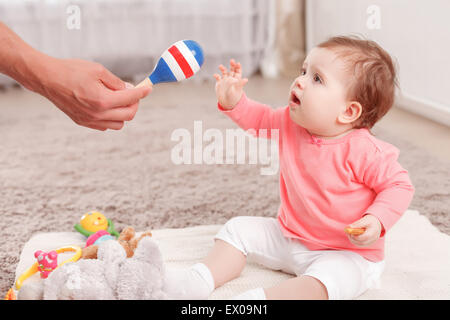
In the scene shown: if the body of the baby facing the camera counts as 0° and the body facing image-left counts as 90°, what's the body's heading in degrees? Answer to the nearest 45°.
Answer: approximately 45°
